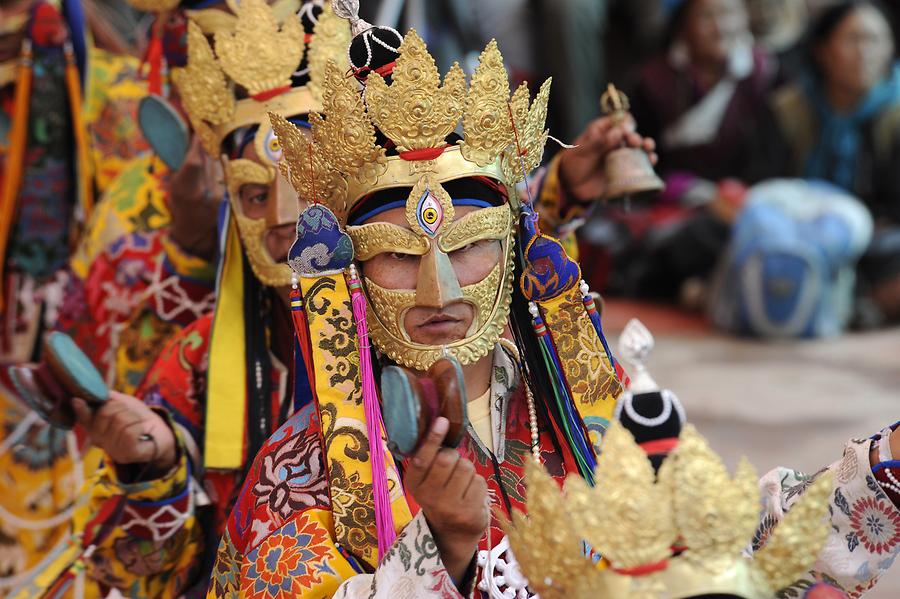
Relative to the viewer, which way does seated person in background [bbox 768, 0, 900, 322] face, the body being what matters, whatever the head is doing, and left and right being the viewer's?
facing the viewer and to the right of the viewer
